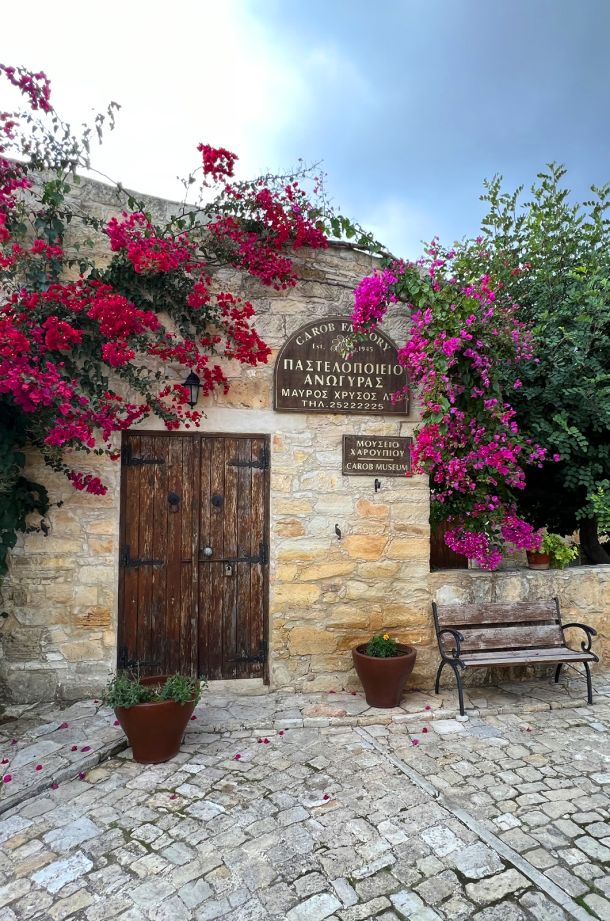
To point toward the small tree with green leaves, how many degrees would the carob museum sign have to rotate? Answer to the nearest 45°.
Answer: approximately 135° to its left

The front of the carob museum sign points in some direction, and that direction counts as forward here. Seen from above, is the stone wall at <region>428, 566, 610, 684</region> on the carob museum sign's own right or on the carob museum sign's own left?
on the carob museum sign's own left

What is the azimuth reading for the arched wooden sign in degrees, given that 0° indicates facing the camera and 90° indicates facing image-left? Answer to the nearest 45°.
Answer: approximately 0°

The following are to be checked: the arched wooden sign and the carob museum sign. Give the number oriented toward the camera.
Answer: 2

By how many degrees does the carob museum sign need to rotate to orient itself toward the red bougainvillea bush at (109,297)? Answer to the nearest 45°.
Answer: approximately 45° to its right

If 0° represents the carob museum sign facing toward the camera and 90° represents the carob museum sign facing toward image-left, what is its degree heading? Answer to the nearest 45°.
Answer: approximately 0°
